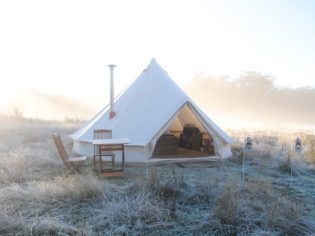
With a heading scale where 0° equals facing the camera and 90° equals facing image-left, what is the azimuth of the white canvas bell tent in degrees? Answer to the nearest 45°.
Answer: approximately 315°
